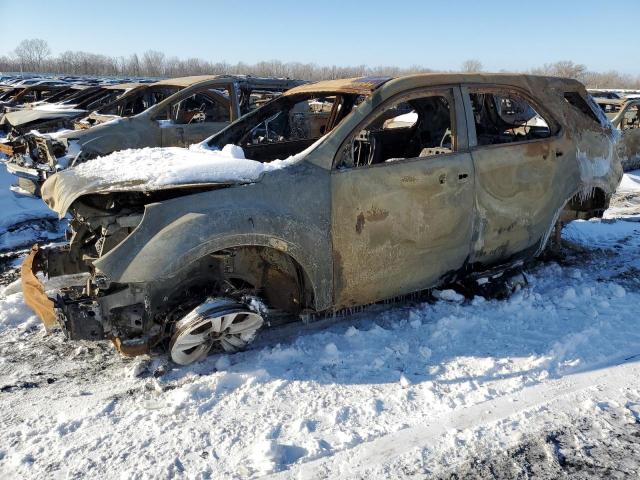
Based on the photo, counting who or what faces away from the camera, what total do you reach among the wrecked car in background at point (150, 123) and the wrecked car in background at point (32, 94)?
0

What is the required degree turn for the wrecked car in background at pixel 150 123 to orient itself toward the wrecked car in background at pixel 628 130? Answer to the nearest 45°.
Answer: approximately 135° to its left

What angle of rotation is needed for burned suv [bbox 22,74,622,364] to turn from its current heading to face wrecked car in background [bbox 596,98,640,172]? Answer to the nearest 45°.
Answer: approximately 180°

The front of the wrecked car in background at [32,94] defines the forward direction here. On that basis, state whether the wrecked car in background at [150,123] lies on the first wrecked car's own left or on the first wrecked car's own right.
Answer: on the first wrecked car's own left

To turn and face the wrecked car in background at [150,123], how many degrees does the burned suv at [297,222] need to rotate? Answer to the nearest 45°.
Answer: approximately 90° to its right

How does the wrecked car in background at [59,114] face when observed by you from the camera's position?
facing the viewer and to the left of the viewer

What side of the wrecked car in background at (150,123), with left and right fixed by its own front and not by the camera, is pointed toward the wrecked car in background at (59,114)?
right

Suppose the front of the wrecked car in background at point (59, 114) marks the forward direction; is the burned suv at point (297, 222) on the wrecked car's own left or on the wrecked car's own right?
on the wrecked car's own left

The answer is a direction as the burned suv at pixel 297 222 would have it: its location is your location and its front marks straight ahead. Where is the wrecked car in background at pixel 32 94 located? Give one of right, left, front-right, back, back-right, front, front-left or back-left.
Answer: right
